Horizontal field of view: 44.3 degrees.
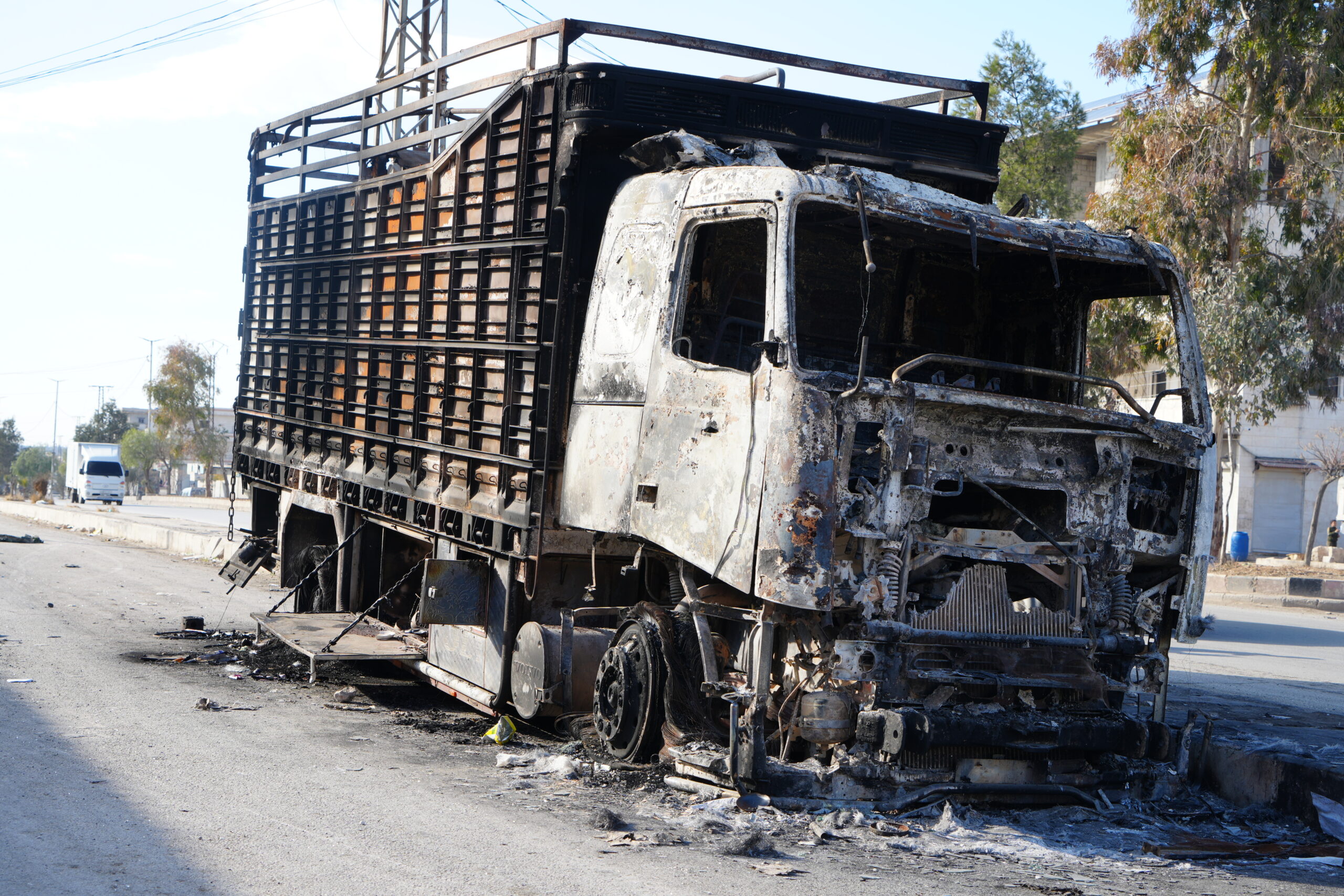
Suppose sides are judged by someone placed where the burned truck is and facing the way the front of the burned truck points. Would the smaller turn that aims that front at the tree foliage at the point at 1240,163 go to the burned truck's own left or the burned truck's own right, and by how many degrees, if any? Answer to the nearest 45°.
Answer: approximately 90° to the burned truck's own left

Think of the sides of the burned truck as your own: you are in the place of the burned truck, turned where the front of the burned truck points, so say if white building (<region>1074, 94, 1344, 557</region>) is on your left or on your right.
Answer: on your left

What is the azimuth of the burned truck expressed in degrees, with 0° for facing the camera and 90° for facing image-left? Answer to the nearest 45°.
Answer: approximately 315°
